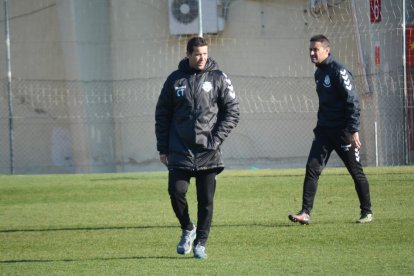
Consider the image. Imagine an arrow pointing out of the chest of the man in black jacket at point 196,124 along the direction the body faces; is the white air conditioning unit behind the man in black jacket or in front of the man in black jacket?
behind

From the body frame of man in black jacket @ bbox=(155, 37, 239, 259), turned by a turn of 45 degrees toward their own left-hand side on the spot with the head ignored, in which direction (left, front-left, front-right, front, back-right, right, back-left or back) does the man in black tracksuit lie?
left

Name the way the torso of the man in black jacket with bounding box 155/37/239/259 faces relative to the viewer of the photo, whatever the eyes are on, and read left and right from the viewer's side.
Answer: facing the viewer

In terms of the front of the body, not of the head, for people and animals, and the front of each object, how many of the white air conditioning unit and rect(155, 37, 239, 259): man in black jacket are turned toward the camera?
2

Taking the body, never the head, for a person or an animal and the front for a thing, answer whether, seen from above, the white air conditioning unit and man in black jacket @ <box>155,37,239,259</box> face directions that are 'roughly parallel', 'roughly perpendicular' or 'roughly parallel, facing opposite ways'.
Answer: roughly parallel

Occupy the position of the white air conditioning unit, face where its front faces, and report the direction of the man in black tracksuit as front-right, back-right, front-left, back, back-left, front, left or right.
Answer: front

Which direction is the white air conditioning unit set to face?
toward the camera

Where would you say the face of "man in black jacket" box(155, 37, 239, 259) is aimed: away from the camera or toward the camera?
toward the camera

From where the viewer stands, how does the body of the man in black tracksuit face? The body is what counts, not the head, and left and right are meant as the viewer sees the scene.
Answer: facing the viewer and to the left of the viewer

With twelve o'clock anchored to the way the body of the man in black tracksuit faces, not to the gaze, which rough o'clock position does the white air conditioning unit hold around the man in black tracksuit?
The white air conditioning unit is roughly at 4 o'clock from the man in black tracksuit.
